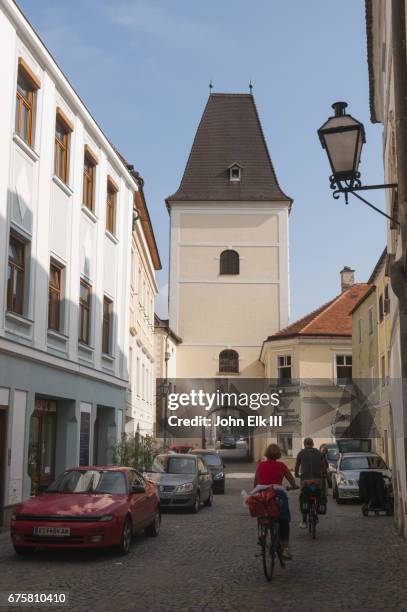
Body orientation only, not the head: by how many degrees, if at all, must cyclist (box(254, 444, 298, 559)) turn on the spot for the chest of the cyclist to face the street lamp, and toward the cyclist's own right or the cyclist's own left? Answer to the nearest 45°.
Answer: approximately 180°

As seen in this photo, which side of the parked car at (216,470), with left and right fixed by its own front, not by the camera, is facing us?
front

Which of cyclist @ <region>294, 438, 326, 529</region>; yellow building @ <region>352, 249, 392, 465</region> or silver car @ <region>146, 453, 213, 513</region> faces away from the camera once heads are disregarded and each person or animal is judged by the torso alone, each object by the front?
the cyclist

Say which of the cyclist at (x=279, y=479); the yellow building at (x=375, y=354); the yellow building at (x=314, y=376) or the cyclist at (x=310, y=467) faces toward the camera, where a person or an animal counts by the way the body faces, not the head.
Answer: the yellow building at (x=314, y=376)

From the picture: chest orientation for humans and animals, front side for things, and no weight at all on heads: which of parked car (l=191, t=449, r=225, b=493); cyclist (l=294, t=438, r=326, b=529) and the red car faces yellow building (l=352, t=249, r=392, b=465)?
the cyclist

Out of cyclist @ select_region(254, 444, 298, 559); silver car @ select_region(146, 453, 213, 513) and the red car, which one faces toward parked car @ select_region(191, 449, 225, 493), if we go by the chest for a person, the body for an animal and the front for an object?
the cyclist

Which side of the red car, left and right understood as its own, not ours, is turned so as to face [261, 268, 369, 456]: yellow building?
back

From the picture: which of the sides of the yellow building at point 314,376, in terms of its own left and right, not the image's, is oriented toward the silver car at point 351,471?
front

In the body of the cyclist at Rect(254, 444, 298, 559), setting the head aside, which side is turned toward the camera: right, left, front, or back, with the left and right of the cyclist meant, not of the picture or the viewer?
back

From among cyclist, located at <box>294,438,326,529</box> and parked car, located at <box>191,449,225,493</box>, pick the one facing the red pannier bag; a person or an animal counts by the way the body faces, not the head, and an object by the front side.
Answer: the parked car

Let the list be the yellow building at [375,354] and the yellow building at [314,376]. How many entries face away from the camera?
0

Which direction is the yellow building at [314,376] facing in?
toward the camera

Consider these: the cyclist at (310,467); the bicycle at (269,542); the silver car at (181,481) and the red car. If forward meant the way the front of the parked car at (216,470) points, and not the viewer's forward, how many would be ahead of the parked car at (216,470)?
4

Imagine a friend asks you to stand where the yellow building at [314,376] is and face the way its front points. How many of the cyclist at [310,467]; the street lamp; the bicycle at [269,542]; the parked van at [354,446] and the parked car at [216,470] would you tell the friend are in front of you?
5

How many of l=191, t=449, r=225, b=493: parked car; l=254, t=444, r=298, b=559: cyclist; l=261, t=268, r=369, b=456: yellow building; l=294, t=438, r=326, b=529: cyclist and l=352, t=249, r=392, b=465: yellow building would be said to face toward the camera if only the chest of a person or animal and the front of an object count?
2

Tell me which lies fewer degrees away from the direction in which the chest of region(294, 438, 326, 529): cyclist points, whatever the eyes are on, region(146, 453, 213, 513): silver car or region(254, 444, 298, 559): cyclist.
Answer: the silver car

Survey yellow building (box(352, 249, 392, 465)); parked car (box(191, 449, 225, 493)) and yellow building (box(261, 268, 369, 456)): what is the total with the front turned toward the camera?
2

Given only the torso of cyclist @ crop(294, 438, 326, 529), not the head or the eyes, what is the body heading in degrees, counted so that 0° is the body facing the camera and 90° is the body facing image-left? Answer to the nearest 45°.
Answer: approximately 180°

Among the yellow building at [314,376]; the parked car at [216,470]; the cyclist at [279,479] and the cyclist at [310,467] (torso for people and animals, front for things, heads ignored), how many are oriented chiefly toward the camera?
2

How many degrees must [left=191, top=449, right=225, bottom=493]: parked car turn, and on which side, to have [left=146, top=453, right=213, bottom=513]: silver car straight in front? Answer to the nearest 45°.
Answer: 0° — it already faces it
